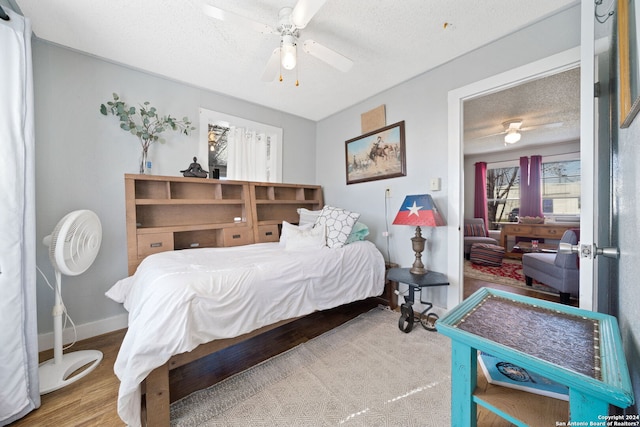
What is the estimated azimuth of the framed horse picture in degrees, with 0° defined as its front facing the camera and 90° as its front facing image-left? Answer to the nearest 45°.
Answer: approximately 45°

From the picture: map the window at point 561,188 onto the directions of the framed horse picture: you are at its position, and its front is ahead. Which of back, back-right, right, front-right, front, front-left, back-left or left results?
back

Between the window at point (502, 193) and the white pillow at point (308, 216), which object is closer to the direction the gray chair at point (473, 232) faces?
the white pillow

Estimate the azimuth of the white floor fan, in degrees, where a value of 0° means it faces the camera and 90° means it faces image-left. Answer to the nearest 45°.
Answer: approximately 315°

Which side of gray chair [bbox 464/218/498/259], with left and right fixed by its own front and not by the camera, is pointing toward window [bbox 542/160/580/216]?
left

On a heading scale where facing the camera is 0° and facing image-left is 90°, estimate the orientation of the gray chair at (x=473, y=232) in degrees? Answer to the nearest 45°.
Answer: approximately 315°

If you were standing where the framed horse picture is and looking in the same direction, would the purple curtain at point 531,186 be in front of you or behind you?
behind
